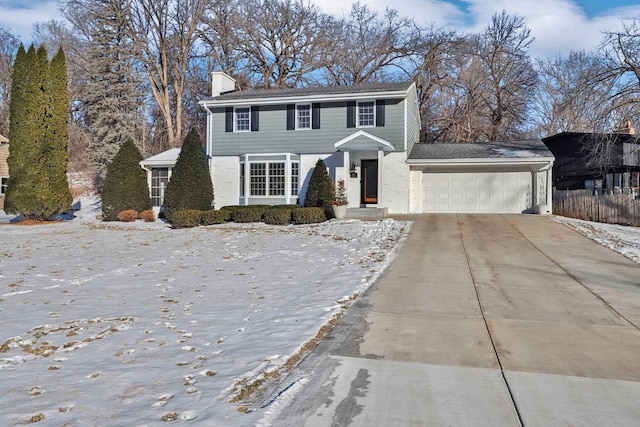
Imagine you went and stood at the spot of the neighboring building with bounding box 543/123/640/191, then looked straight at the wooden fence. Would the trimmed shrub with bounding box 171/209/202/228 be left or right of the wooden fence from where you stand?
right

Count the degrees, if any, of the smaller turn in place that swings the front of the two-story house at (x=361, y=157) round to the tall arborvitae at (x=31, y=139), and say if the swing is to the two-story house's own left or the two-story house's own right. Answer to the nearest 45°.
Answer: approximately 90° to the two-story house's own right

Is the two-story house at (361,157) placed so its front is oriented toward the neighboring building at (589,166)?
no

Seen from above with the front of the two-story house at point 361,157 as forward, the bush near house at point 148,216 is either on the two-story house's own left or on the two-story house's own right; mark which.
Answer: on the two-story house's own right

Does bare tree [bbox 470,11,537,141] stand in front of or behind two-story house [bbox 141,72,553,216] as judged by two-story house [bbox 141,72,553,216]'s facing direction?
behind

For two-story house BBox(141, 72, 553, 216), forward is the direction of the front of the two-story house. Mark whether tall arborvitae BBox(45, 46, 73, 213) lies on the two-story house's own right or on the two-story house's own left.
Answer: on the two-story house's own right

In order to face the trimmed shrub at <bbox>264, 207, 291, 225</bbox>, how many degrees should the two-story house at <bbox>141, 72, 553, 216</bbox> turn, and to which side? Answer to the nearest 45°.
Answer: approximately 45° to its right

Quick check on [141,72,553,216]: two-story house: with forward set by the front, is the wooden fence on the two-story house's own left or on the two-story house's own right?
on the two-story house's own left

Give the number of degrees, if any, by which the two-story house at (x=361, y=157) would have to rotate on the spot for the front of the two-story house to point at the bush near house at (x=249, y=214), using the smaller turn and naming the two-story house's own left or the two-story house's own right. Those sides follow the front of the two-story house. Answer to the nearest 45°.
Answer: approximately 45° to the two-story house's own right

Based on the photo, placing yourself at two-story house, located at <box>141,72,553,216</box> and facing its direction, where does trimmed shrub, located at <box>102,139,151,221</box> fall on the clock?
The trimmed shrub is roughly at 3 o'clock from the two-story house.

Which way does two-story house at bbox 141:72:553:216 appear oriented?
toward the camera

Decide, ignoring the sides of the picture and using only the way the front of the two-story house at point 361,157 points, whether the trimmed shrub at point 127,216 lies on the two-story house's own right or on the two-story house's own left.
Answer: on the two-story house's own right

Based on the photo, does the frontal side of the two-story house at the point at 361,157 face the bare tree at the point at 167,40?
no
